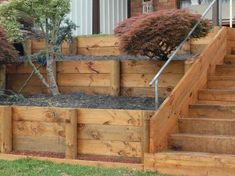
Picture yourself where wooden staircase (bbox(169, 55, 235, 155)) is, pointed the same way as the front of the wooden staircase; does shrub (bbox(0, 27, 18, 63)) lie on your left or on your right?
on your right

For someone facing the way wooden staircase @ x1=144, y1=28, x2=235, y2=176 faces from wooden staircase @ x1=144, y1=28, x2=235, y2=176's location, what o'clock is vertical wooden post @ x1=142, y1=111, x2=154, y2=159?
The vertical wooden post is roughly at 2 o'clock from the wooden staircase.

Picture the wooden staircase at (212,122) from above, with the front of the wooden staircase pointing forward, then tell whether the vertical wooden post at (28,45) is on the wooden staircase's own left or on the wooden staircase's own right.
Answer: on the wooden staircase's own right

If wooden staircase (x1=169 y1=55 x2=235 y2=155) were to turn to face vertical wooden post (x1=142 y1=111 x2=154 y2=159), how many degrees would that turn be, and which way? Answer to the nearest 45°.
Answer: approximately 45° to its right

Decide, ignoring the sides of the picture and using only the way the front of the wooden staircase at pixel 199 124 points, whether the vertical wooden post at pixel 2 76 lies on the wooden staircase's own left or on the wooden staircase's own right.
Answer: on the wooden staircase's own right

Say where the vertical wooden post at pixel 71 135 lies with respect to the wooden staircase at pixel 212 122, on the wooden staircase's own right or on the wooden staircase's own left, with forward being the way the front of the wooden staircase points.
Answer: on the wooden staircase's own right

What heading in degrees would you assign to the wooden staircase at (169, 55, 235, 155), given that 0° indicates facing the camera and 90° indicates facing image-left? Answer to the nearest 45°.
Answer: approximately 0°

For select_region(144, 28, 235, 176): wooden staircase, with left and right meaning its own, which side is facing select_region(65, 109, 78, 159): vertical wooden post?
right
